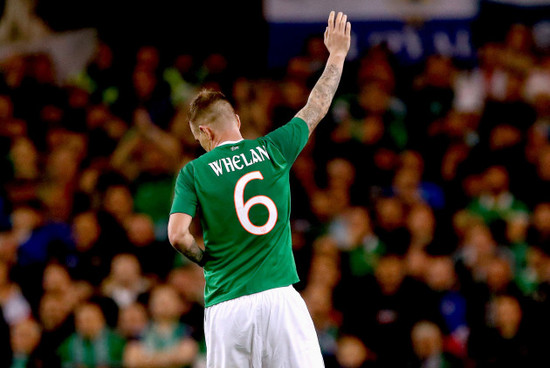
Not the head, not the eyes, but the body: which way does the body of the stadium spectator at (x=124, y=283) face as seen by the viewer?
toward the camera

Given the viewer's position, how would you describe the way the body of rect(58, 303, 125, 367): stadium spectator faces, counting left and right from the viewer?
facing the viewer

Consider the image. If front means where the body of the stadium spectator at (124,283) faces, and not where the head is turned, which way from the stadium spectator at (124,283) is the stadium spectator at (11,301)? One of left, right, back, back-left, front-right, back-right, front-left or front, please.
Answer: right

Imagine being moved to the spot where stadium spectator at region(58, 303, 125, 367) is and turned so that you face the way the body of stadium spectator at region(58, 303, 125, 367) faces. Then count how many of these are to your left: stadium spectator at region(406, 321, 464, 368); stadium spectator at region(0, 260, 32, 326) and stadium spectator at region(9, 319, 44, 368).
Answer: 1

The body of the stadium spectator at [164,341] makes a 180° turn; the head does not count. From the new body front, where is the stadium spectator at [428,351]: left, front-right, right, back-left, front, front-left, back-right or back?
right

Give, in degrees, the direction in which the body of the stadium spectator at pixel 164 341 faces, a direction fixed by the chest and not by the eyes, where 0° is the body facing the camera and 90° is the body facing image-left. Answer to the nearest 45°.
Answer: approximately 0°

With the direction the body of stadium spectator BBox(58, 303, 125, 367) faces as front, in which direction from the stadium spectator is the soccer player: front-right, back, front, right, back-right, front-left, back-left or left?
front

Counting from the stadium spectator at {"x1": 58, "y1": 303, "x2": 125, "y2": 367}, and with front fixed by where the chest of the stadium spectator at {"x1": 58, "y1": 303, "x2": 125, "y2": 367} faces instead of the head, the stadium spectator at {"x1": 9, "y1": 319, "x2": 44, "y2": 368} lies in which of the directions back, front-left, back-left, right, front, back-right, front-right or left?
right

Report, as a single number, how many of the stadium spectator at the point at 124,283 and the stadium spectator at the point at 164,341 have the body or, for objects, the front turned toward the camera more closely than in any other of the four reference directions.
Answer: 2

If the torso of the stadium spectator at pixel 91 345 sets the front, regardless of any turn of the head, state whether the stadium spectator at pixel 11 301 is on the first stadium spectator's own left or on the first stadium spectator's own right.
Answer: on the first stadium spectator's own right

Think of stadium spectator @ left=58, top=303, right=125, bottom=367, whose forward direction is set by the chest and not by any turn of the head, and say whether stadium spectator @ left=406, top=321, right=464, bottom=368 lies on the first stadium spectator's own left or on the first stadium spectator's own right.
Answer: on the first stadium spectator's own left

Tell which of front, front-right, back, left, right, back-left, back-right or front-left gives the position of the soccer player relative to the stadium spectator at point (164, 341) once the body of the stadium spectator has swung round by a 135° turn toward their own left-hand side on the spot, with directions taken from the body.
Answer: back-right

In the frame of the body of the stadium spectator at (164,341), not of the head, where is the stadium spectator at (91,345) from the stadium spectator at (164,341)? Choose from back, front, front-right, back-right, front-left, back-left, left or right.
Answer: right
